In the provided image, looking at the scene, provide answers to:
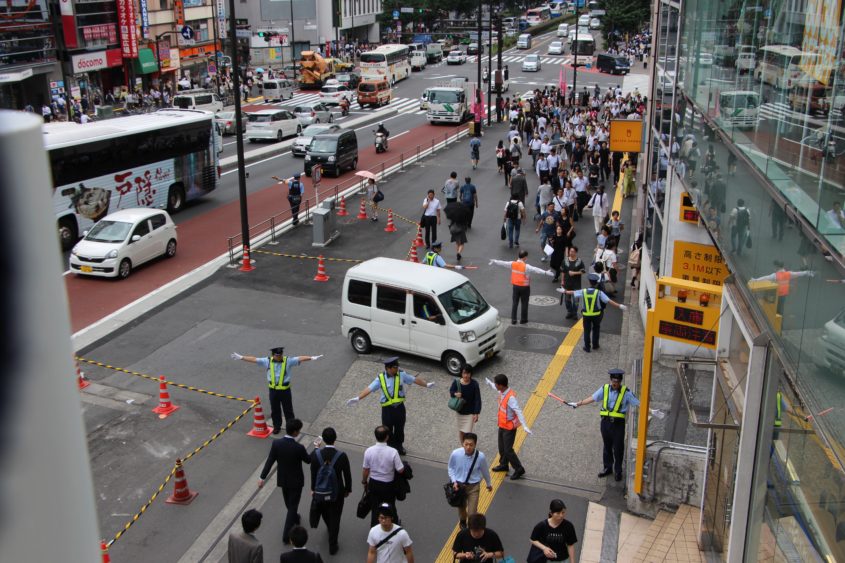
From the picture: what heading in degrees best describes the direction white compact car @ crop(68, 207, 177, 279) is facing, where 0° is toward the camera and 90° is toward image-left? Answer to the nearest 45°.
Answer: approximately 45°

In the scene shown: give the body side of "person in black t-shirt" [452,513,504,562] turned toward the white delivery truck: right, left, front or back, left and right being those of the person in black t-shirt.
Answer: back

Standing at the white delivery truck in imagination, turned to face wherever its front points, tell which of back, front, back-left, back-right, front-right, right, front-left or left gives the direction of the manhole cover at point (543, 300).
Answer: front-left

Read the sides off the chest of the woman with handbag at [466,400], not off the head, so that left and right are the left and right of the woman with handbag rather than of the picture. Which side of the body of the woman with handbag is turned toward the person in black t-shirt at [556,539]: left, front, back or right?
front

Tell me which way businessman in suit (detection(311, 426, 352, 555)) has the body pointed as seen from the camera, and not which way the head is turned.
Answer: away from the camera
